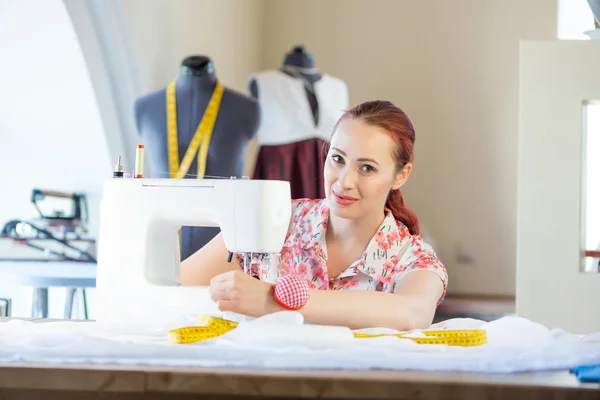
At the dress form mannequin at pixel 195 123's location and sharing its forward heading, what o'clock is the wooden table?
The wooden table is roughly at 12 o'clock from the dress form mannequin.

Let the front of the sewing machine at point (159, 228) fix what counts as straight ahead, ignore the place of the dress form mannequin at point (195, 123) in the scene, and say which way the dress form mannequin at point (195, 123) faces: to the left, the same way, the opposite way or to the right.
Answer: the opposite way

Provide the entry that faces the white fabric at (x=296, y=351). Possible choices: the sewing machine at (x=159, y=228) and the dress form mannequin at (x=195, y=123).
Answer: the dress form mannequin

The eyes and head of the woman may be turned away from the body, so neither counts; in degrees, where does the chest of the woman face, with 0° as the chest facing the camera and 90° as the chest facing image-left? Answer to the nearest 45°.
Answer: approximately 45°

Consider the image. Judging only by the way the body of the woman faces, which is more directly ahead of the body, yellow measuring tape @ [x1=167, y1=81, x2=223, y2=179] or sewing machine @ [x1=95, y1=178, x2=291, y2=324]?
the sewing machine

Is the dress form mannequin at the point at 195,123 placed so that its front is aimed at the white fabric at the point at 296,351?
yes

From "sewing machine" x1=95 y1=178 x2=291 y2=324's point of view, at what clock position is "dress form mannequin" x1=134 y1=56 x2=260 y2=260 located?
The dress form mannequin is roughly at 12 o'clock from the sewing machine.

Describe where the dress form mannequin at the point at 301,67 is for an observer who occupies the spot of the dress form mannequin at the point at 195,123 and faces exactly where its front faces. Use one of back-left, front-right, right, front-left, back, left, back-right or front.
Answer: back-left

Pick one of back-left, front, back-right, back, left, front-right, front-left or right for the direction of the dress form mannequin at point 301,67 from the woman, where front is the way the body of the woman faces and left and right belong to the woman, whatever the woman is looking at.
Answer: back-right

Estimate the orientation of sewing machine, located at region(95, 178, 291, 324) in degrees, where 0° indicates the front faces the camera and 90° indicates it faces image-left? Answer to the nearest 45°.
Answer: approximately 180°

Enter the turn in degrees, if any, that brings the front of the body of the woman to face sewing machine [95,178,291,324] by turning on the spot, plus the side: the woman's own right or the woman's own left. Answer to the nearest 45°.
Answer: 0° — they already face it

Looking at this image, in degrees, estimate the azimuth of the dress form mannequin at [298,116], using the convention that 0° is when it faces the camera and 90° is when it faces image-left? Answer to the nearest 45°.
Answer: approximately 315°

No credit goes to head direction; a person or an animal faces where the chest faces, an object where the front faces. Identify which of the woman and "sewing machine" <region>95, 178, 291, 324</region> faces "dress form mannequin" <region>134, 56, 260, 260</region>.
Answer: the sewing machine
